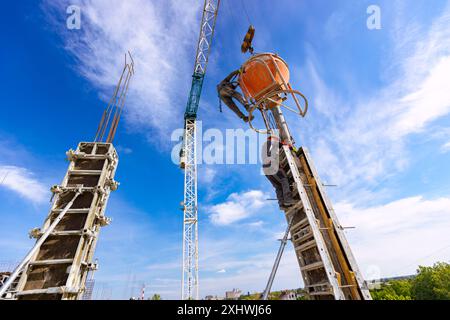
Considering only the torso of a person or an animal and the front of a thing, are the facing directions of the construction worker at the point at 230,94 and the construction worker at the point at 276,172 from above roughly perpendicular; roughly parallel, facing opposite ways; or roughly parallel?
roughly parallel

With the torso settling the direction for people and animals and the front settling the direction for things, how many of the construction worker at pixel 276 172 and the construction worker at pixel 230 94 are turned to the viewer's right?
2

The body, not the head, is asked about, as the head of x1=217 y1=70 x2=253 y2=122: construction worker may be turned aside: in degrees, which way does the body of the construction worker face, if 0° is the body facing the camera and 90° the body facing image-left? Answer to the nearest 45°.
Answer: approximately 270°

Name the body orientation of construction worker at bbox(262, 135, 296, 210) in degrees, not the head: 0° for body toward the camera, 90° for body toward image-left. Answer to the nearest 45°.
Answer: approximately 270°

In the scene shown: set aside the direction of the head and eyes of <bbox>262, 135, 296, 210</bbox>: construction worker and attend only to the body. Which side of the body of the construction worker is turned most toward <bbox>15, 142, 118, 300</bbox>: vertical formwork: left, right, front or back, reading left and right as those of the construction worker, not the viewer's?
back
